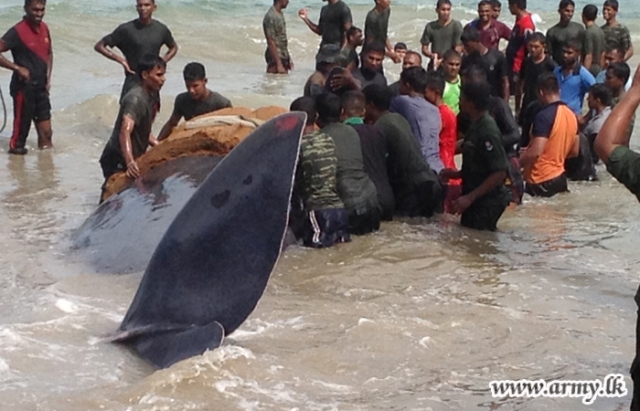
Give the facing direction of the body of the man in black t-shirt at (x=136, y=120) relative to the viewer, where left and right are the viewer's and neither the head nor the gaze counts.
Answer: facing to the right of the viewer

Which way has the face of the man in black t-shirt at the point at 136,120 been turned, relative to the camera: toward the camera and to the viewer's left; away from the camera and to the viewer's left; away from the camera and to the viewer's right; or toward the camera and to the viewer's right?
toward the camera and to the viewer's right

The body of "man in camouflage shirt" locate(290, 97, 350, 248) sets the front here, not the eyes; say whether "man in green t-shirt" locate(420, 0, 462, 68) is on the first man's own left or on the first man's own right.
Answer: on the first man's own right

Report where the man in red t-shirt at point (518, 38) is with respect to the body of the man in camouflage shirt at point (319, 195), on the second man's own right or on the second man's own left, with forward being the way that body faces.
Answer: on the second man's own right

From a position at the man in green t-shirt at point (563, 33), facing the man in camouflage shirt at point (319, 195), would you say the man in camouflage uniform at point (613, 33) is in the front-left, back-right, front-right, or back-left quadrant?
back-left

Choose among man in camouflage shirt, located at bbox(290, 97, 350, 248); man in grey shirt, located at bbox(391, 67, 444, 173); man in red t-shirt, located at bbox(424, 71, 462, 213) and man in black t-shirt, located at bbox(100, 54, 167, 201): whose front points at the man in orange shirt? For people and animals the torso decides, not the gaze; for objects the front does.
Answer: the man in black t-shirt

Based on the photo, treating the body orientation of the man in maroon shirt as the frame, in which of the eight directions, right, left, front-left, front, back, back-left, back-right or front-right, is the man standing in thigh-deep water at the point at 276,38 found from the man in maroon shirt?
back-right

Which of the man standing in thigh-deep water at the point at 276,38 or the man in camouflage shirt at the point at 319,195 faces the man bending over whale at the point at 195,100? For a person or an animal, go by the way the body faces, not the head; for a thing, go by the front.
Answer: the man in camouflage shirt
